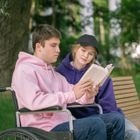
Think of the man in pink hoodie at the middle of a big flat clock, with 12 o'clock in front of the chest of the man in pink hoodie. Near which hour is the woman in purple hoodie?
The woman in purple hoodie is roughly at 10 o'clock from the man in pink hoodie.

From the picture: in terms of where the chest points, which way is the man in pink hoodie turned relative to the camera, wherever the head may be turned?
to the viewer's right
